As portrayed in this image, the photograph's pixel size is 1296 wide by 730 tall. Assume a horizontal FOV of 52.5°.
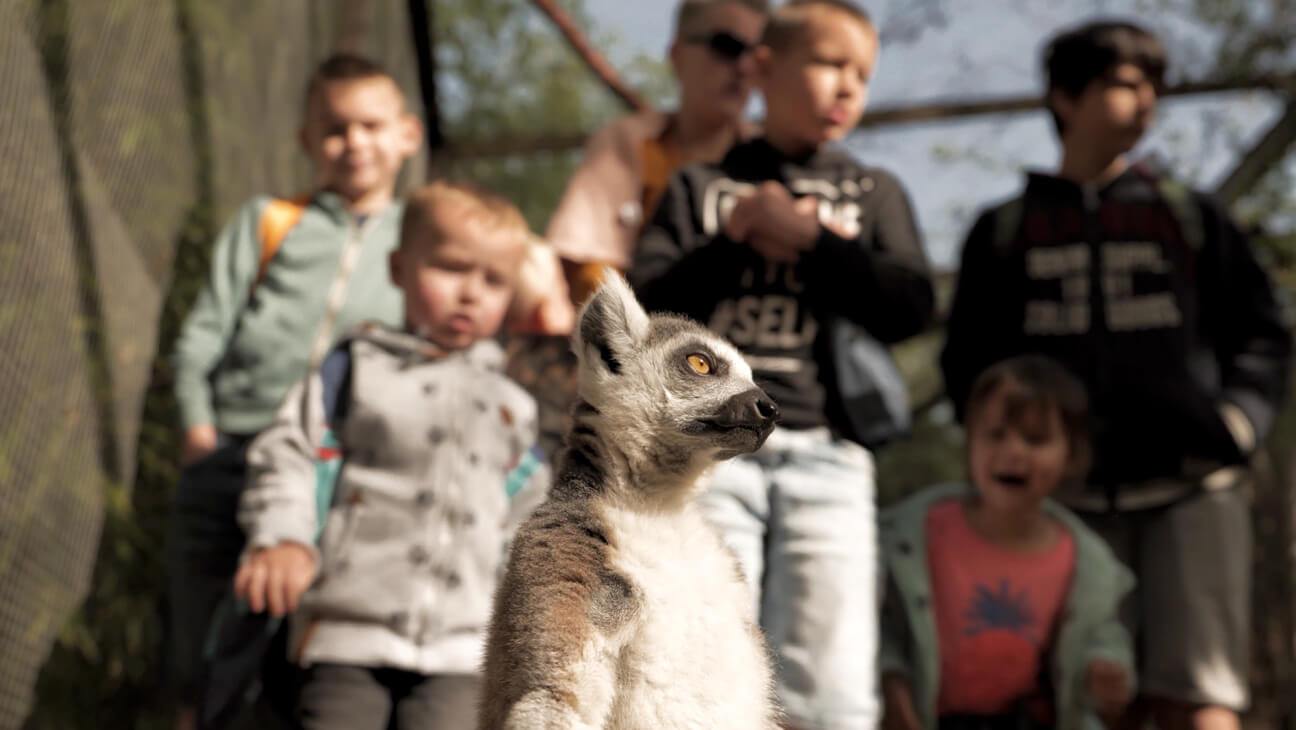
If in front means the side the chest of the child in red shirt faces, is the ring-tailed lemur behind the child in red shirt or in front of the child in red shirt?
in front

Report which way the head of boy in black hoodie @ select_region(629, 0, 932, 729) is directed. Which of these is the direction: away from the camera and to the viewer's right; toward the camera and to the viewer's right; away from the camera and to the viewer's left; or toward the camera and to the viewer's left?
toward the camera and to the viewer's right

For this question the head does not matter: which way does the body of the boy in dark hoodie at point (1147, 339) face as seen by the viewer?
toward the camera

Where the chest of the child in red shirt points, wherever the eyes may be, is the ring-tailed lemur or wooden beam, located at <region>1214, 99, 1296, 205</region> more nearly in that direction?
the ring-tailed lemur

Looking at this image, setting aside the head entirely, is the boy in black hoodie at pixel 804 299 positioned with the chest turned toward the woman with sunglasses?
no

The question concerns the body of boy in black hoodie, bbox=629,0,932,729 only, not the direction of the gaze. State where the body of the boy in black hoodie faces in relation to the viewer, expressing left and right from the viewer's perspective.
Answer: facing the viewer

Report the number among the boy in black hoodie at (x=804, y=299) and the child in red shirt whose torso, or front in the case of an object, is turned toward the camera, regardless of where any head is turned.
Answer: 2

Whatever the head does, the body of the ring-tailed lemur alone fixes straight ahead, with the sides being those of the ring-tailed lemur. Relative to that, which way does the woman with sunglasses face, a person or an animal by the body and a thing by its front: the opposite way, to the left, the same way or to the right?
the same way

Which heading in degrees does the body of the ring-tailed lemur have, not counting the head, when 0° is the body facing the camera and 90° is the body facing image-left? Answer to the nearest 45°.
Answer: approximately 315°

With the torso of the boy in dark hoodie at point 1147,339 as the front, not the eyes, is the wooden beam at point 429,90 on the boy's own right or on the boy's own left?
on the boy's own right

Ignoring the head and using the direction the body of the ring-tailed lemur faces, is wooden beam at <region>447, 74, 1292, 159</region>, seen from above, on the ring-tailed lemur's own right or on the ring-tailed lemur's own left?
on the ring-tailed lemur's own left

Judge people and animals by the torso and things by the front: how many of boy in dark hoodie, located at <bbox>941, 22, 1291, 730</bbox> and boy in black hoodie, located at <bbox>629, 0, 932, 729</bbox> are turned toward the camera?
2

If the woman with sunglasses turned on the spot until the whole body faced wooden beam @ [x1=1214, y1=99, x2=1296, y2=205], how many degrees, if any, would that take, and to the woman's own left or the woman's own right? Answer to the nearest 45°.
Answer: approximately 90° to the woman's own left

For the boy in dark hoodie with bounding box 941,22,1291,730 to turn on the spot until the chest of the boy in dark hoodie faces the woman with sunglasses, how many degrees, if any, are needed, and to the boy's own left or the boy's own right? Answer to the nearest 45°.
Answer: approximately 90° to the boy's own right

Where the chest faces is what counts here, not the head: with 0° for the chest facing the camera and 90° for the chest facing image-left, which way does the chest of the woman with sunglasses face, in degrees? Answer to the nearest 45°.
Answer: approximately 315°

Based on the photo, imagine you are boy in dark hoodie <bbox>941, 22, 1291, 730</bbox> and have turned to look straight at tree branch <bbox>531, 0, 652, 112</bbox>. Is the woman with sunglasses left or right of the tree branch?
left
